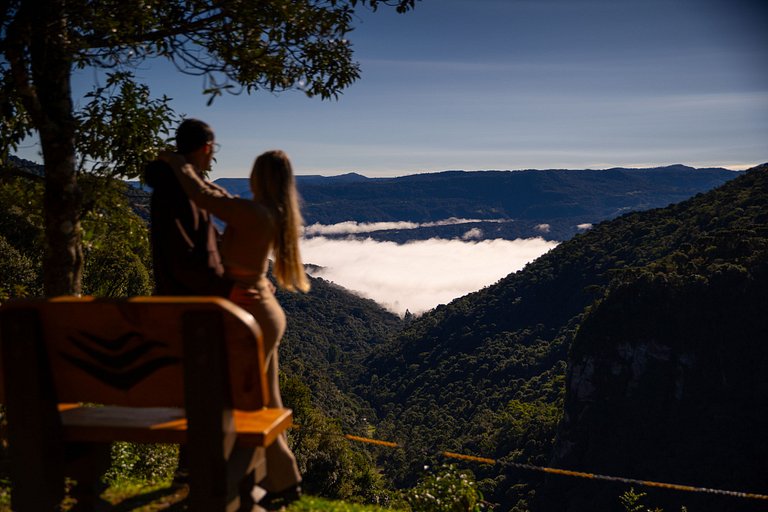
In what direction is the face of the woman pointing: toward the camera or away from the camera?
away from the camera

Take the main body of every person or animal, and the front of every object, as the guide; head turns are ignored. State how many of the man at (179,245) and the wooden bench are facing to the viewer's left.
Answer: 0

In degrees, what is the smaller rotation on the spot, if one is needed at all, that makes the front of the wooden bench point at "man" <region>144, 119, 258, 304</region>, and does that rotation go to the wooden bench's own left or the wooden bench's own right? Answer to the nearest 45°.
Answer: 0° — it already faces them

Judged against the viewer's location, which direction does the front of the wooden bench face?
facing away from the viewer

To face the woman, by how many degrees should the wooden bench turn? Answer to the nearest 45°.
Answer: approximately 45° to its right

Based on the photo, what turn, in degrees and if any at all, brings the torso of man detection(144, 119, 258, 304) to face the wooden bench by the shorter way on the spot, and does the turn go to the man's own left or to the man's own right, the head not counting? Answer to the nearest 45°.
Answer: approximately 135° to the man's own right

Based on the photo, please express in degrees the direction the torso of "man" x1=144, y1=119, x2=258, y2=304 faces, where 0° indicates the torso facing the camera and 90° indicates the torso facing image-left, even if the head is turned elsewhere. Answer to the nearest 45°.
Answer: approximately 225°
